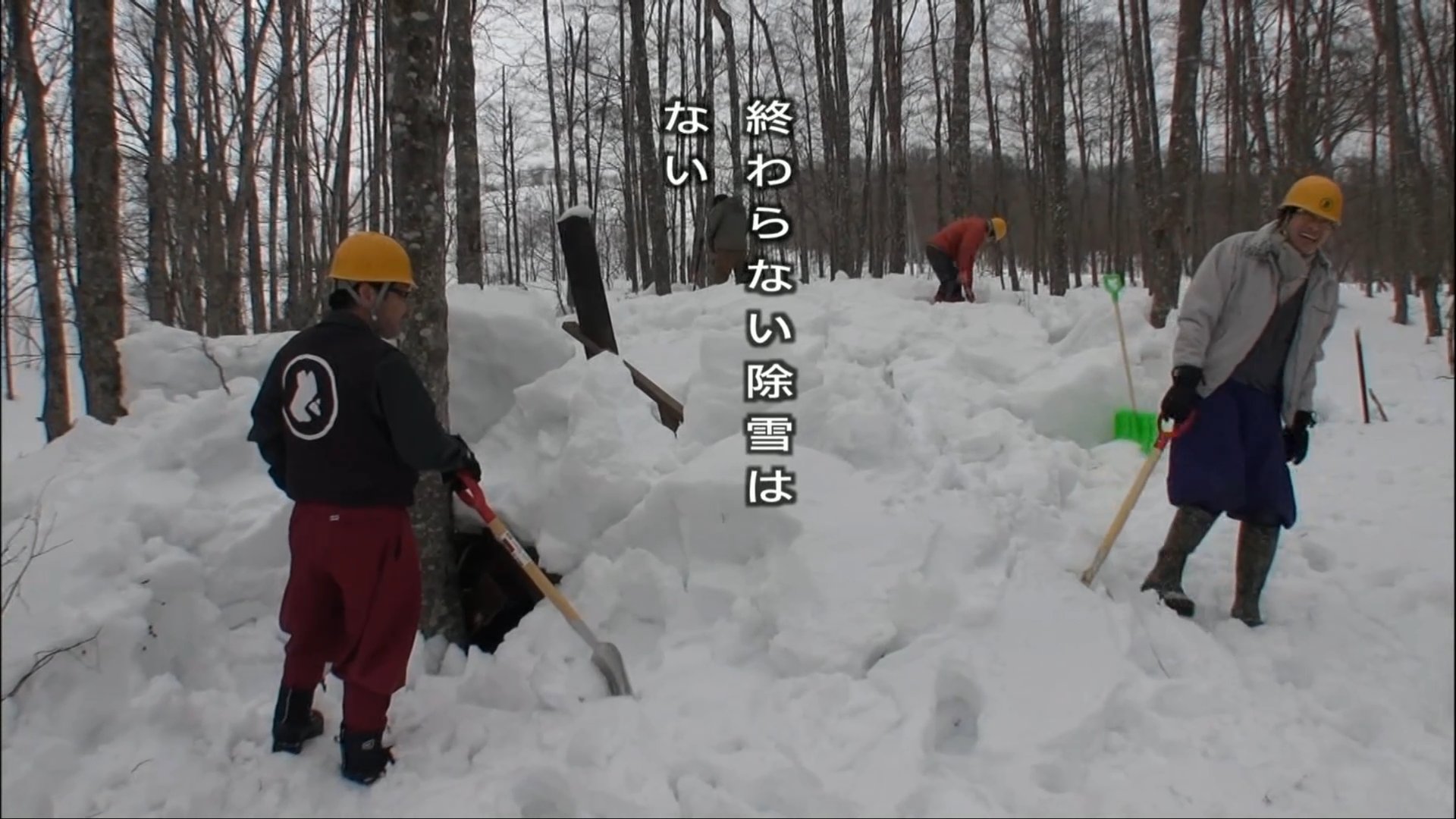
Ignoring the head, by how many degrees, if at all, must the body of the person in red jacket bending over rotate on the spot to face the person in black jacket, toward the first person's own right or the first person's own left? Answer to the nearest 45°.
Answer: approximately 90° to the first person's own right

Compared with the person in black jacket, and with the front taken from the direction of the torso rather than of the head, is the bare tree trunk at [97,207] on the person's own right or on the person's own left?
on the person's own left

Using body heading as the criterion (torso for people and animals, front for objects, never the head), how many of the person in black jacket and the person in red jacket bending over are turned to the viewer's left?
0

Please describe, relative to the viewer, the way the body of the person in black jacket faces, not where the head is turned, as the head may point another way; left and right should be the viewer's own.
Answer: facing away from the viewer and to the right of the viewer

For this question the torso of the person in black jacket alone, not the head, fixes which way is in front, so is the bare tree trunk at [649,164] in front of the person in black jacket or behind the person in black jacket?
in front

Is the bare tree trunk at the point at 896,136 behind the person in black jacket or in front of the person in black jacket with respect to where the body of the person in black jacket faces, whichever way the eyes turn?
in front

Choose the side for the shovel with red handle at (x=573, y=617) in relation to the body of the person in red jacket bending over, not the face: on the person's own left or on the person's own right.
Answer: on the person's own right

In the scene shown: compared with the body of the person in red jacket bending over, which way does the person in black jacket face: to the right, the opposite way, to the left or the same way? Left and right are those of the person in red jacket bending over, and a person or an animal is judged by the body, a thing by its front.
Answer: to the left

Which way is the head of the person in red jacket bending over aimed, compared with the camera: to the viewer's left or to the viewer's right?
to the viewer's right

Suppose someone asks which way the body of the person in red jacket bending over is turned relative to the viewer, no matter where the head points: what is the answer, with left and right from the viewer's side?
facing to the right of the viewer

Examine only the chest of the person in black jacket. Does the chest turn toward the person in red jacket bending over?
yes

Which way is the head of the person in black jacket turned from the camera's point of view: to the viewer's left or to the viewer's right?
to the viewer's right

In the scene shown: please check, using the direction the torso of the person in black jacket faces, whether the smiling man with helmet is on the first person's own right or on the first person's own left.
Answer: on the first person's own right
